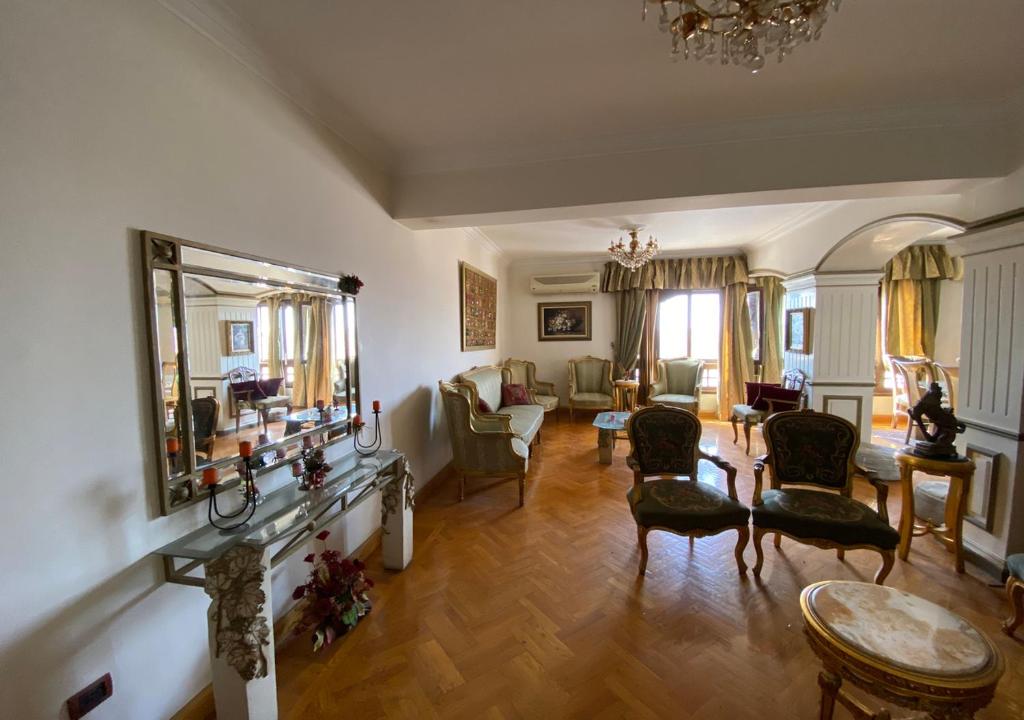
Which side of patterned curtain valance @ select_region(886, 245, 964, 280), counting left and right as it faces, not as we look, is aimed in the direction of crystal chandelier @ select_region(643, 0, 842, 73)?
front

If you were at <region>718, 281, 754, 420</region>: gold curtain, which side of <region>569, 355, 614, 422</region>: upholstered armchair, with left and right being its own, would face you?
left

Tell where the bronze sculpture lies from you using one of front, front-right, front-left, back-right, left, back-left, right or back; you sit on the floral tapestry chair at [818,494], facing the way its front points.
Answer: back-left

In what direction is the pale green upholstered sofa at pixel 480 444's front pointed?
to the viewer's right

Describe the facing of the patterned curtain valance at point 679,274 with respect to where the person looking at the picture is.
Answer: facing the viewer

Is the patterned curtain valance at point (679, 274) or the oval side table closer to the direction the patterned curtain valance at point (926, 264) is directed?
the oval side table

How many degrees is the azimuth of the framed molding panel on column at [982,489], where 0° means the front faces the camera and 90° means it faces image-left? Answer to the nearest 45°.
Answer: approximately 45°

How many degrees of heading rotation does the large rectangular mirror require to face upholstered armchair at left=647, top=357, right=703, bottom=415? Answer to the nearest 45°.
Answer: approximately 45° to its left

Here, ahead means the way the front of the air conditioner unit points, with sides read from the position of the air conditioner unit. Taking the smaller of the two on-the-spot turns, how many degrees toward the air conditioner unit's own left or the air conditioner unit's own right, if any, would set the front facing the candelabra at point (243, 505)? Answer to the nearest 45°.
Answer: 0° — it already faces it

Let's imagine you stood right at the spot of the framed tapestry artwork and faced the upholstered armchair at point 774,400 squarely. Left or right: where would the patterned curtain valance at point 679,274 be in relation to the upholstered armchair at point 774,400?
left

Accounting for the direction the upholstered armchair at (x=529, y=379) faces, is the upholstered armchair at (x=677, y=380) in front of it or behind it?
in front

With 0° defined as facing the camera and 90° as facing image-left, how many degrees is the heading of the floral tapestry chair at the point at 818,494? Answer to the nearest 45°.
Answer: approximately 0°

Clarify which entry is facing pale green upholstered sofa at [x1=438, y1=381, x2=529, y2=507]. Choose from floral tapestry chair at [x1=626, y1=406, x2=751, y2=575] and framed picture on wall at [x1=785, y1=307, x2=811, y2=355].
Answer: the framed picture on wall

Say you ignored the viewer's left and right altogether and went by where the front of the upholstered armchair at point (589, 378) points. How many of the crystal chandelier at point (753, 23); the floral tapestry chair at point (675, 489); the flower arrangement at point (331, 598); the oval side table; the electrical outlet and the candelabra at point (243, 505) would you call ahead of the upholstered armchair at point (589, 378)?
6

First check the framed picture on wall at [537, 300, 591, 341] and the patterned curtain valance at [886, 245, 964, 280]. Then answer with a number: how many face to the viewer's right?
0

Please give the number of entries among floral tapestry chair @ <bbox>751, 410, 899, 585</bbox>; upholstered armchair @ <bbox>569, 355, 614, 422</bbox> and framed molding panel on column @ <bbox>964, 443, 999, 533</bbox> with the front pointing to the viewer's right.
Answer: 0

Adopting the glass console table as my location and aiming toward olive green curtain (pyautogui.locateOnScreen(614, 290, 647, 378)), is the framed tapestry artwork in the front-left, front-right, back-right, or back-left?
front-left

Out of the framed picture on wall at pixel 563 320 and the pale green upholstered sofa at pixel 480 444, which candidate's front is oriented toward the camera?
the framed picture on wall
